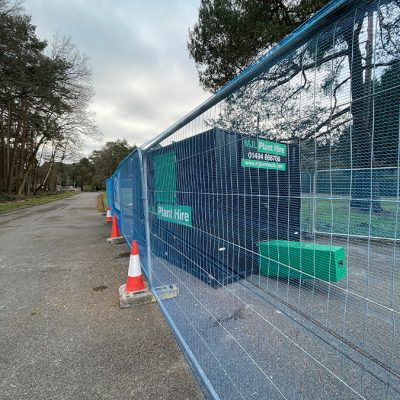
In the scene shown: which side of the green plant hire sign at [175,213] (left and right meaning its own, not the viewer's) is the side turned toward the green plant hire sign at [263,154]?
left

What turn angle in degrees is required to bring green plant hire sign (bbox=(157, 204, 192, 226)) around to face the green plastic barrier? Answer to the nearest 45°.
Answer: approximately 135° to its left

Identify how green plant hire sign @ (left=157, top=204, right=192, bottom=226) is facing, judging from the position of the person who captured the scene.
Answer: facing the viewer and to the left of the viewer
